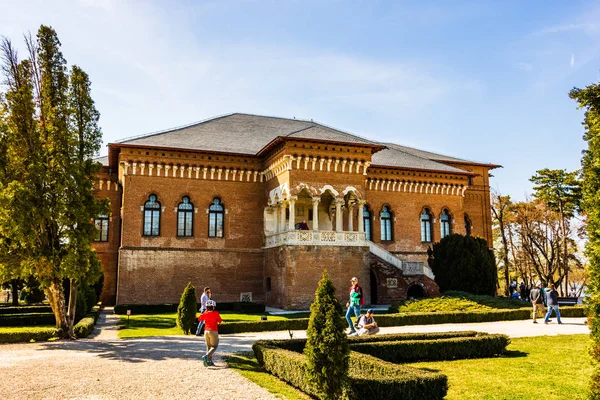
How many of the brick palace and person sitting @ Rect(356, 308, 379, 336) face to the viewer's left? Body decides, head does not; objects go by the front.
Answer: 0

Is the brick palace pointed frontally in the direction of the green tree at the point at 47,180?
no

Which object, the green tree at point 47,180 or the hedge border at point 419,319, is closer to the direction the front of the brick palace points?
the hedge border

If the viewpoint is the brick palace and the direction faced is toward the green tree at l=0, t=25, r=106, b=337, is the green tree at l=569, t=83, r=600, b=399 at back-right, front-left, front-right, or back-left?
front-left

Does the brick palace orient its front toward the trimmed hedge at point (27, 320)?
no

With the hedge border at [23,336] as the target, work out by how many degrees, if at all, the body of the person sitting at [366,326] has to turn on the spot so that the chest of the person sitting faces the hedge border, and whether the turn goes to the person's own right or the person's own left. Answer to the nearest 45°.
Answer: approximately 135° to the person's own right

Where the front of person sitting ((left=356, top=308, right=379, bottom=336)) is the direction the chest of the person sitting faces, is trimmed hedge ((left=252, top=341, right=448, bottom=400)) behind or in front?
in front

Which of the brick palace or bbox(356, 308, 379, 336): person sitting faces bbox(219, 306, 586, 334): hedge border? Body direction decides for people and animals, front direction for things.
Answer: the brick palace

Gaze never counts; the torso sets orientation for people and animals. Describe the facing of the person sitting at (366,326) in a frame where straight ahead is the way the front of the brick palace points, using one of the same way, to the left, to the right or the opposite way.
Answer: the same way

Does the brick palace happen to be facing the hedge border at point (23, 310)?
no

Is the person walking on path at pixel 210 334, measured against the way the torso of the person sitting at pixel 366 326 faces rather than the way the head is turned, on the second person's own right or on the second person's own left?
on the second person's own right

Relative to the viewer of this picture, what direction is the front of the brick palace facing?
facing the viewer and to the right of the viewer

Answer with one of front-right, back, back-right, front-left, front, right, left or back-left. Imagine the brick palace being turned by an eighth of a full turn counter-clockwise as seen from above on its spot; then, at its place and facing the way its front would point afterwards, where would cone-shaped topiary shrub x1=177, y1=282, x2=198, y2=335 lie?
right

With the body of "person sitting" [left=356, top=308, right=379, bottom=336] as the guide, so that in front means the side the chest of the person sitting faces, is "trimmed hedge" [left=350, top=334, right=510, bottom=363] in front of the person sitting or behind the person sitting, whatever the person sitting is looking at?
in front

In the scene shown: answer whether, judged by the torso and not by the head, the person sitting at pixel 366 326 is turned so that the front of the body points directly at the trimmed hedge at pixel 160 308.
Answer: no
